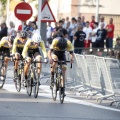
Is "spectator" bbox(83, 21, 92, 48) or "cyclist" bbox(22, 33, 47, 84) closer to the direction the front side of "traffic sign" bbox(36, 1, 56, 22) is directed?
the cyclist

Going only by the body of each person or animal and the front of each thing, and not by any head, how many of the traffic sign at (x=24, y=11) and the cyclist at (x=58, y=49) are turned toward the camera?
2

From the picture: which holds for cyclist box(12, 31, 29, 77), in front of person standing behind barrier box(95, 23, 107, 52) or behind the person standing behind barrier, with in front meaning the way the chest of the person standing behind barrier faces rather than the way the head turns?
in front

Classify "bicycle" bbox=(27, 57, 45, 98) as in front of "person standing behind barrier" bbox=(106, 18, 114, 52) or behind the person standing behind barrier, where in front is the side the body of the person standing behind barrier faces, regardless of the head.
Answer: in front

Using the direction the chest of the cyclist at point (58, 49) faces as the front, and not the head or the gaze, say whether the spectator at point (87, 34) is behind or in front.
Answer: behind

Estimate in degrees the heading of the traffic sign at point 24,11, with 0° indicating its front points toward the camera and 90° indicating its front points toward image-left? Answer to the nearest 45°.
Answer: approximately 0°

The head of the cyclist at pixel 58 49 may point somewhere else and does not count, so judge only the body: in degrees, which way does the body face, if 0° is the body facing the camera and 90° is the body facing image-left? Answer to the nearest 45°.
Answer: approximately 0°
